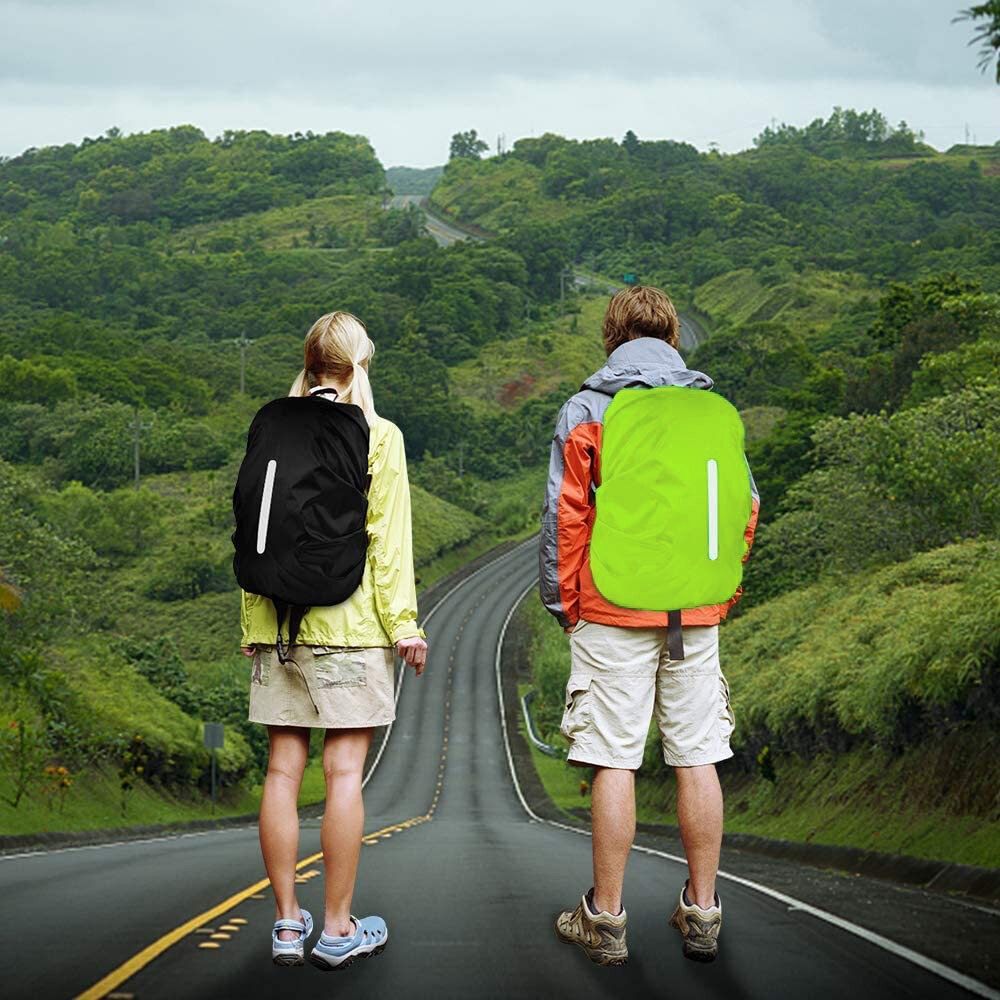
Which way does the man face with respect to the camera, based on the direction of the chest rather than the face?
away from the camera

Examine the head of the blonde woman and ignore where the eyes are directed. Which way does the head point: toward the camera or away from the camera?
away from the camera

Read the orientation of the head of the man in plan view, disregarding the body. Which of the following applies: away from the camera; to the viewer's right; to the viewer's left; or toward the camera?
away from the camera

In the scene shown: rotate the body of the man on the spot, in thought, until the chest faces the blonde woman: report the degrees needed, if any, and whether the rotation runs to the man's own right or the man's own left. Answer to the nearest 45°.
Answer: approximately 90° to the man's own left
